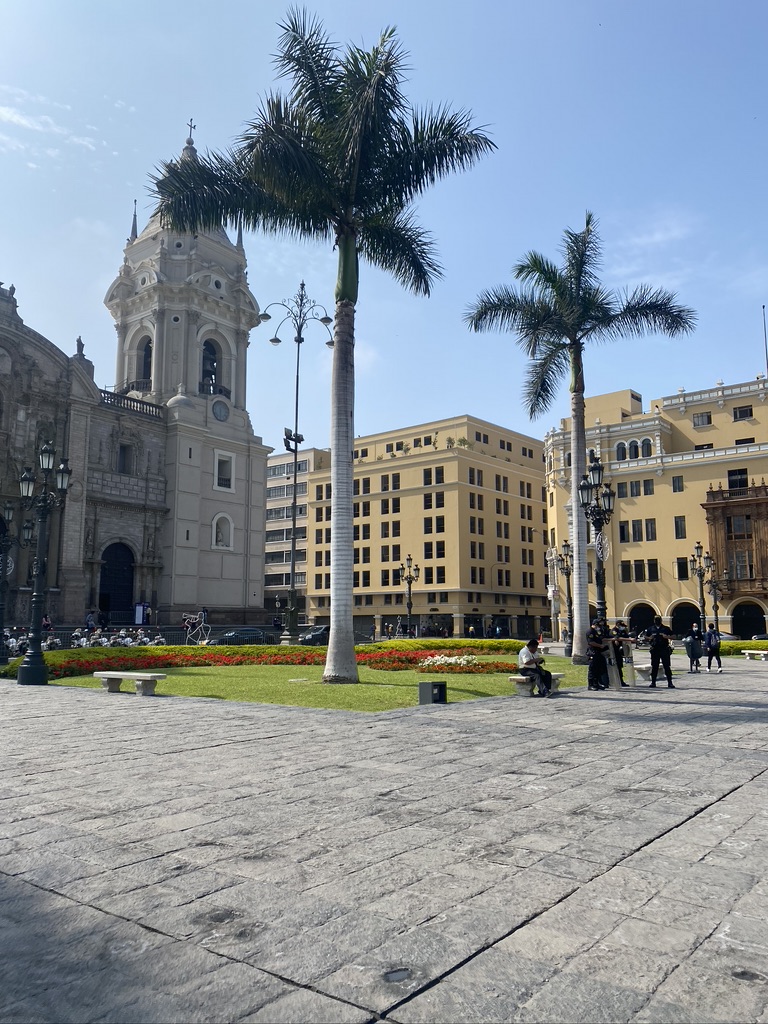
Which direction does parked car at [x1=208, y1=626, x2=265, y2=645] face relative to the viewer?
to the viewer's left

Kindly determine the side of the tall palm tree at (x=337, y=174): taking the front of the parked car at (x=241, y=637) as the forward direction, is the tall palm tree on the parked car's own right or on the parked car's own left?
on the parked car's own left

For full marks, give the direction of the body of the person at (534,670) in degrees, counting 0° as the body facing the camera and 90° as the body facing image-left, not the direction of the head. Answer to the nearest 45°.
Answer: approximately 315°

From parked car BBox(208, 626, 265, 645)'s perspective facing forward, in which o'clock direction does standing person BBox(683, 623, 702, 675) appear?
The standing person is roughly at 8 o'clock from the parked car.

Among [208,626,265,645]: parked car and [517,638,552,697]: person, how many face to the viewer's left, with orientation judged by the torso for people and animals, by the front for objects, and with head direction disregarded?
1

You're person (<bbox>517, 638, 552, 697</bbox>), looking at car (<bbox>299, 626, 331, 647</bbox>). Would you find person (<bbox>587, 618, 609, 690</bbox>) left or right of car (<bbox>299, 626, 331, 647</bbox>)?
right

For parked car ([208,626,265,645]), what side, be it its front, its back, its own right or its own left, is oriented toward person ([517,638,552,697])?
left

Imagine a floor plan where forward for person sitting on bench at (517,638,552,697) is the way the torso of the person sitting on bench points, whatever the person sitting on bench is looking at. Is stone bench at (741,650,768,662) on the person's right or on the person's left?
on the person's left
